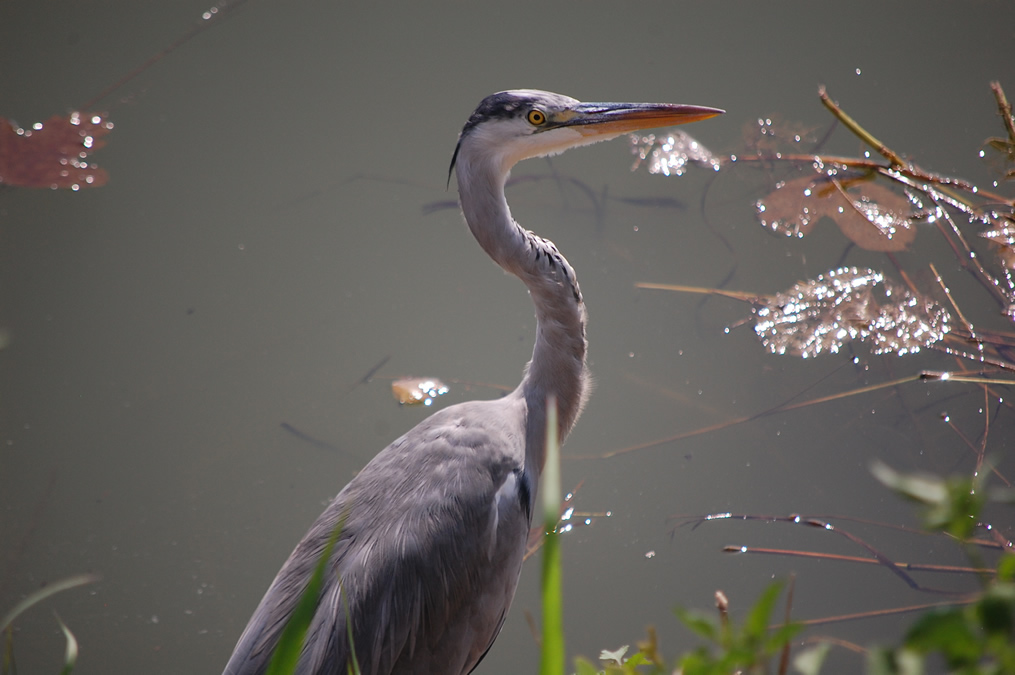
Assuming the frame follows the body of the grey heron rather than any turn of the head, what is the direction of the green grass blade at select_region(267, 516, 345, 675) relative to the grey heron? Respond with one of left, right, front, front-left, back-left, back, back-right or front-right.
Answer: right

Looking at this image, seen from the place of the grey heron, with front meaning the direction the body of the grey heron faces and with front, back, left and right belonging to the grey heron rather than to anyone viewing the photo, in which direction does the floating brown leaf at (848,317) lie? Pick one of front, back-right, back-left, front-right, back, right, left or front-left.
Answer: front-left

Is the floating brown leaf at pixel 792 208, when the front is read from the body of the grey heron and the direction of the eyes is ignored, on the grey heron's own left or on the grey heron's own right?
on the grey heron's own left

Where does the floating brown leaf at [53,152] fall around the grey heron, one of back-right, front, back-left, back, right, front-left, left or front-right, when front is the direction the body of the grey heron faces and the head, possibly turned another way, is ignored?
back-left

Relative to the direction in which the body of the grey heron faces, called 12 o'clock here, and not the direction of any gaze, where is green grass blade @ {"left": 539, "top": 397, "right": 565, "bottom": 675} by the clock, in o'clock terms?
The green grass blade is roughly at 3 o'clock from the grey heron.

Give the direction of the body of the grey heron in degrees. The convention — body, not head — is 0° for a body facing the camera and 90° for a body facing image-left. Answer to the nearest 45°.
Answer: approximately 270°

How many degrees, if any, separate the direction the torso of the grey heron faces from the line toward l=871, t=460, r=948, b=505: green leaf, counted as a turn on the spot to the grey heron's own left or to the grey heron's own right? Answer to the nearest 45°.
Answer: approximately 90° to the grey heron's own right

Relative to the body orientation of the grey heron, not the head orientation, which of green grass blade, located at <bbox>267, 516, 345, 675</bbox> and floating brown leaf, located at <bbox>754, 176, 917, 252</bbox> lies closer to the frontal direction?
the floating brown leaf
